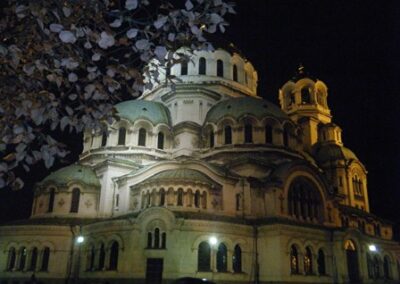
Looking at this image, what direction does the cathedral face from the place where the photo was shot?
facing away from the viewer and to the right of the viewer
